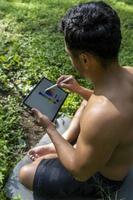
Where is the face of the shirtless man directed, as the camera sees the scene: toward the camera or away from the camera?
away from the camera

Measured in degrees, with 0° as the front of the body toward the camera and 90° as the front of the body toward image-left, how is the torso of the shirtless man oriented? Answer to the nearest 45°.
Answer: approximately 135°
